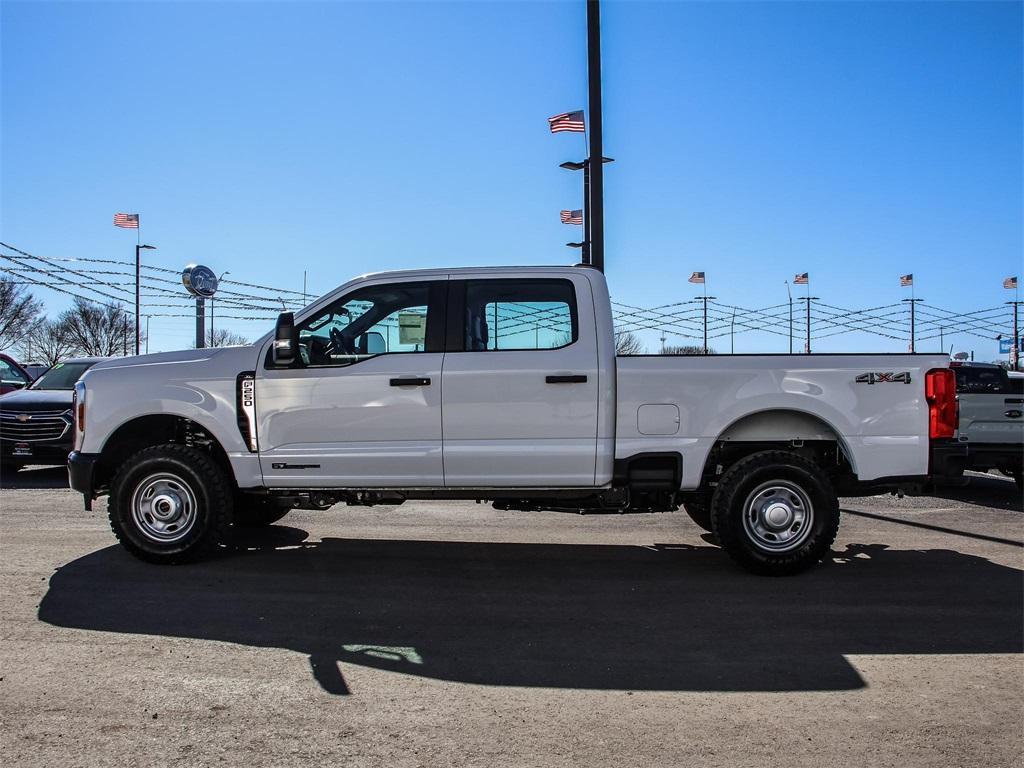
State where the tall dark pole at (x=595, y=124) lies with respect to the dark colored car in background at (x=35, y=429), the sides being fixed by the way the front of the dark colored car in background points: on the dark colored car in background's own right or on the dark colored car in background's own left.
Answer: on the dark colored car in background's own left

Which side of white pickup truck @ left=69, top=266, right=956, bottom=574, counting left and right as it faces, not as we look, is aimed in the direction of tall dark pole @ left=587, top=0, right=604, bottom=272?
right

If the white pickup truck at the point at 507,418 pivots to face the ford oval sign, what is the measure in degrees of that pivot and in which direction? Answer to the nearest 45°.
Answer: approximately 45° to its right

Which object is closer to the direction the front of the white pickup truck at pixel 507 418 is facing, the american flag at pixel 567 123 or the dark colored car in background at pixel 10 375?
the dark colored car in background

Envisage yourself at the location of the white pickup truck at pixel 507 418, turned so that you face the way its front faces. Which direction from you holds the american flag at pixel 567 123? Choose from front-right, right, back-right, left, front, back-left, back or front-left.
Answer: right

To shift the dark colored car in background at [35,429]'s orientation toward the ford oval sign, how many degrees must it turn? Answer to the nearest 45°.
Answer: approximately 135° to its right

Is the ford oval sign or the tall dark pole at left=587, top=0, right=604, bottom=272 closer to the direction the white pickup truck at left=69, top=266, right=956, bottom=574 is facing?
the ford oval sign

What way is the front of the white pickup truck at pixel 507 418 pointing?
to the viewer's left

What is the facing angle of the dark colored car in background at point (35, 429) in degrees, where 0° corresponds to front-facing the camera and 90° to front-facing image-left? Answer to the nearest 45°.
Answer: approximately 45°

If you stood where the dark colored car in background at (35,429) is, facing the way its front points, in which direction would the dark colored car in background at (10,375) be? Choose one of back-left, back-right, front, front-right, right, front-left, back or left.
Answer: back-right

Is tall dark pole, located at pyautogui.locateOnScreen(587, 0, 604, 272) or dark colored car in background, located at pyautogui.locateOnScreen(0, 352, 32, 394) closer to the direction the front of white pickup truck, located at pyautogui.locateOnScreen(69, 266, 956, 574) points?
the dark colored car in background
